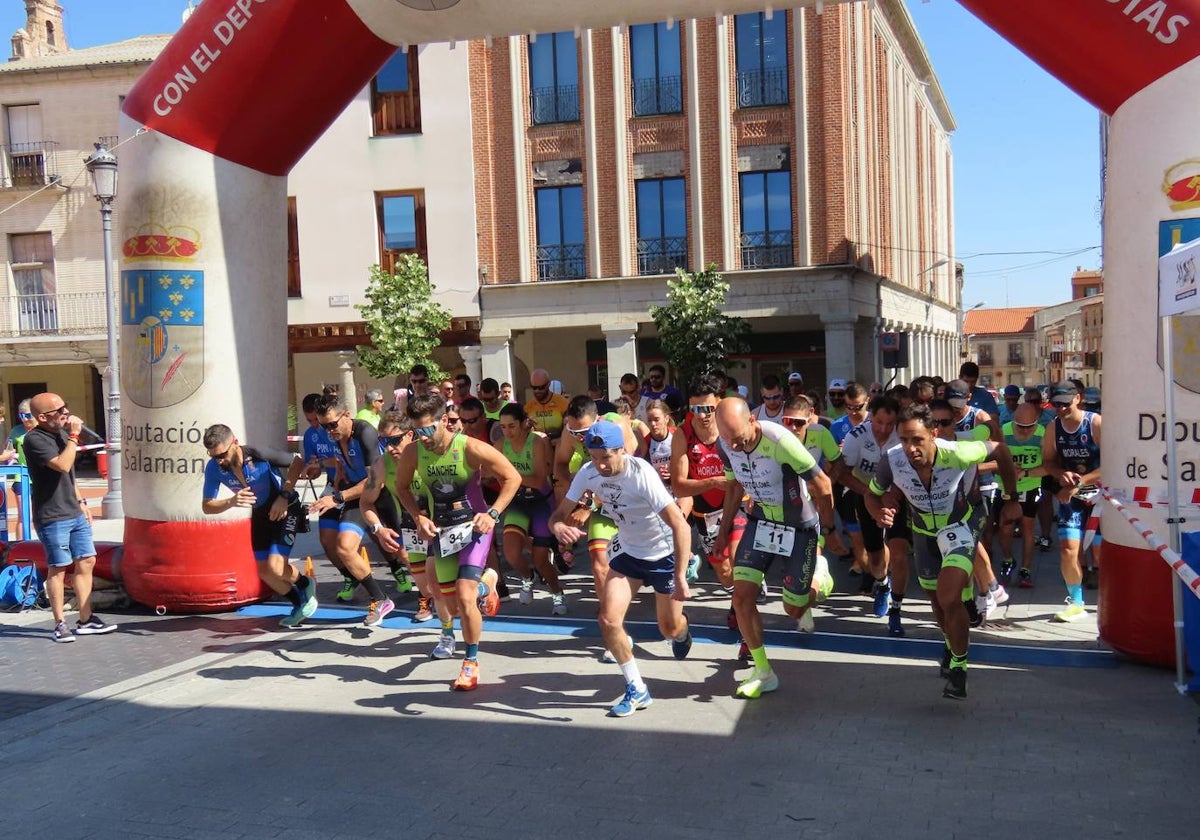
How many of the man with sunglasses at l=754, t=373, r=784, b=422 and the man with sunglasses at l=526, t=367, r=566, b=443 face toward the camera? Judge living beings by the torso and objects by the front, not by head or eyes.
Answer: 2

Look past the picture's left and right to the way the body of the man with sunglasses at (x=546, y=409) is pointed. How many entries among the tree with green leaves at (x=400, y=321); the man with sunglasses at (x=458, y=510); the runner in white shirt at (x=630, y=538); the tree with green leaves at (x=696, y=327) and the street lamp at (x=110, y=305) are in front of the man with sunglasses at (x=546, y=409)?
2

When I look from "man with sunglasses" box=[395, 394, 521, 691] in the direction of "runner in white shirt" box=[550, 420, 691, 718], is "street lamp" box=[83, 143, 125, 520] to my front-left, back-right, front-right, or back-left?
back-left

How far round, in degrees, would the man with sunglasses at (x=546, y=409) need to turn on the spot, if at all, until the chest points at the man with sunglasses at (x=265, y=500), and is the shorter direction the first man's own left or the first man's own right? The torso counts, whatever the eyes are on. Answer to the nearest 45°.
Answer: approximately 45° to the first man's own right

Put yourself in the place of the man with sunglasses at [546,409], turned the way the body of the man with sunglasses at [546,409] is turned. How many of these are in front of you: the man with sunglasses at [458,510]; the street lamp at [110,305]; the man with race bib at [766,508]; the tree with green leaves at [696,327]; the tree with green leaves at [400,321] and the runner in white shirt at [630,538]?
3

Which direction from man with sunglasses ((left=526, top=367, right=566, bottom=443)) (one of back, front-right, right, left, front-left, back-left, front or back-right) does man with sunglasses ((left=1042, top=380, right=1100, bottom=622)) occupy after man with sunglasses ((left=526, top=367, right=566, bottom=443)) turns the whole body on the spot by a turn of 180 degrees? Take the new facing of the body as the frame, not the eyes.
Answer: back-right

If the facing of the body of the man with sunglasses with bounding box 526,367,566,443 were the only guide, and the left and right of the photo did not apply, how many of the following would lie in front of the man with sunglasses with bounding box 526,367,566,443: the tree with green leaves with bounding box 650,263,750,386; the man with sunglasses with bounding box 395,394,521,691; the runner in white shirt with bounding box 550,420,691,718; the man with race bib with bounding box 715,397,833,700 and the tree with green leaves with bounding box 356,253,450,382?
3

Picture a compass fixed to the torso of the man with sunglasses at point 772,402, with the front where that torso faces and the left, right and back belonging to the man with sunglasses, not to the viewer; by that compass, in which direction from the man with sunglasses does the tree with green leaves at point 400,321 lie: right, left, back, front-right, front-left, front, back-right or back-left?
back-right

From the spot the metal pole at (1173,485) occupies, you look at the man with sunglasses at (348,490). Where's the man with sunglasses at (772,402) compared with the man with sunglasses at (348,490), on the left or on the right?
right

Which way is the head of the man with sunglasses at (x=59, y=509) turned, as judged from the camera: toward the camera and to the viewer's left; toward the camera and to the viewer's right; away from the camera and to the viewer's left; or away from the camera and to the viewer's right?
toward the camera and to the viewer's right

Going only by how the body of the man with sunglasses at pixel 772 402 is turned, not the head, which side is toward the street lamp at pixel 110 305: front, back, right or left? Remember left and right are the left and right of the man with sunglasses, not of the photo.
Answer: right

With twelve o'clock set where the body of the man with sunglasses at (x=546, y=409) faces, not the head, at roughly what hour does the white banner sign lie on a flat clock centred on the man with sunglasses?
The white banner sign is roughly at 11 o'clock from the man with sunglasses.

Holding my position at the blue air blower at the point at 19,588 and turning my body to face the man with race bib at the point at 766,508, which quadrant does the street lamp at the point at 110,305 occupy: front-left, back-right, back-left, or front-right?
back-left
